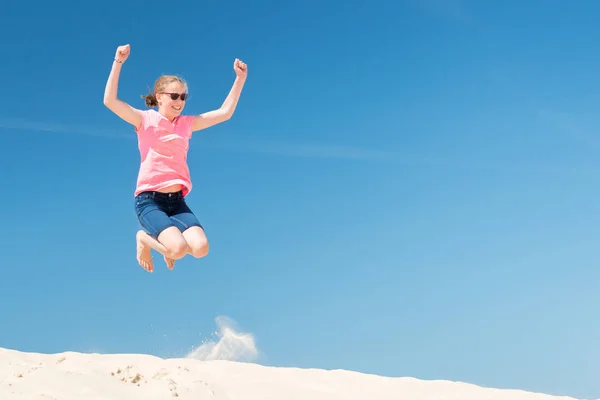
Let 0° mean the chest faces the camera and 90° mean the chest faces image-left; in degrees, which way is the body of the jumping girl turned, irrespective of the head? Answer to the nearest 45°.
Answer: approximately 315°

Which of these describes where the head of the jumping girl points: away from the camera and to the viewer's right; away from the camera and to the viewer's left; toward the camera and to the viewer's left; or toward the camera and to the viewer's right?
toward the camera and to the viewer's right
